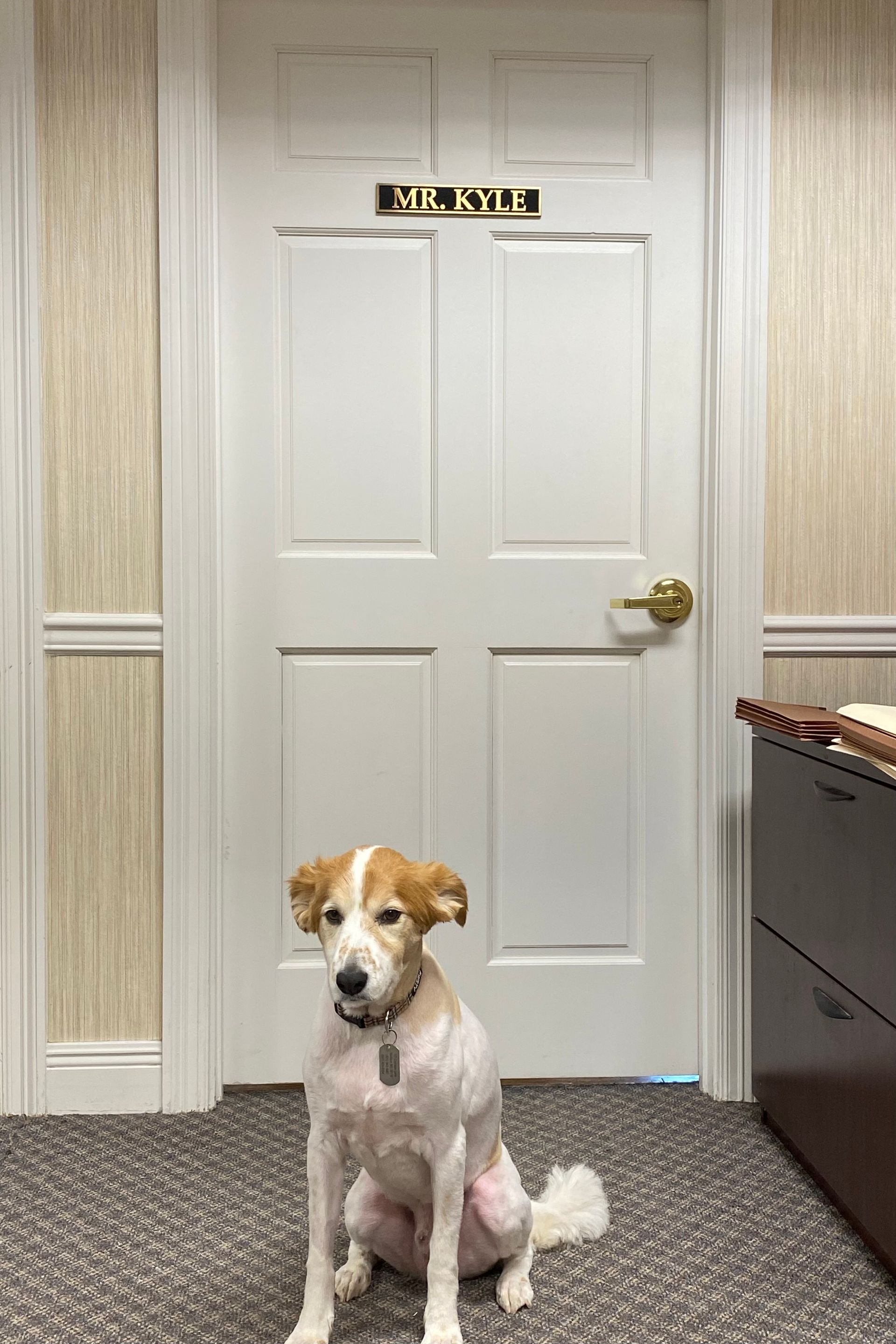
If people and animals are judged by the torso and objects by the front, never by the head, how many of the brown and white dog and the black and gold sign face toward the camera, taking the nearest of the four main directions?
2

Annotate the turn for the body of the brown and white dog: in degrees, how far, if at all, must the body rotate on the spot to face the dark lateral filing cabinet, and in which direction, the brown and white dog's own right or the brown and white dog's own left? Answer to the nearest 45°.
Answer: approximately 135° to the brown and white dog's own left

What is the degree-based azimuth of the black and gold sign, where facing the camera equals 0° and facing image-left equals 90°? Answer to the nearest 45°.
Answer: approximately 0°

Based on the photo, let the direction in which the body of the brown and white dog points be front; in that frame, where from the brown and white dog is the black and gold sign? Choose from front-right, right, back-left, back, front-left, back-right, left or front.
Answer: back

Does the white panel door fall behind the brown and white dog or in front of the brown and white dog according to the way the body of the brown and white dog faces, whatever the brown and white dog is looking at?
behind

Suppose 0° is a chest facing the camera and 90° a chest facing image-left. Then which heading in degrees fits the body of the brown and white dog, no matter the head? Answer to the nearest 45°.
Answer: approximately 0°

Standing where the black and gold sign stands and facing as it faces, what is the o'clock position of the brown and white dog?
The brown and white dog is roughly at 12 o'clock from the black and gold sign.
